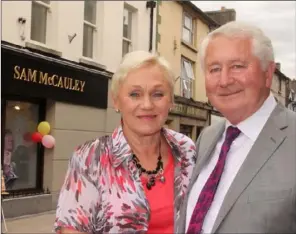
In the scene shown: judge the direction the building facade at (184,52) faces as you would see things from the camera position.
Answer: facing the viewer and to the right of the viewer

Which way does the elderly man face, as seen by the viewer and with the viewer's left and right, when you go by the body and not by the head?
facing the viewer and to the left of the viewer

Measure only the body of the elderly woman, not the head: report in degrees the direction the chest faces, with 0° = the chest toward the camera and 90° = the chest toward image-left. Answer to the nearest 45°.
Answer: approximately 315°

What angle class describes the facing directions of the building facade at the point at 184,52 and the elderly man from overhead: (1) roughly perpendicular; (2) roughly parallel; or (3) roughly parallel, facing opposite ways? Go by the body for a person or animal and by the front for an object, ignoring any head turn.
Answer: roughly perpendicular
